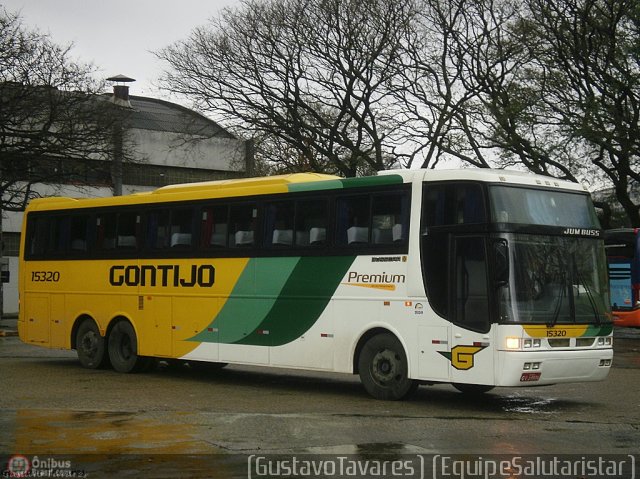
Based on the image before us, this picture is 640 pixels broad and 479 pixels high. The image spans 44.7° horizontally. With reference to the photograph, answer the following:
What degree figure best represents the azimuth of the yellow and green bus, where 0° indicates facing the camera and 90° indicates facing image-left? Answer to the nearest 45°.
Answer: approximately 315°
